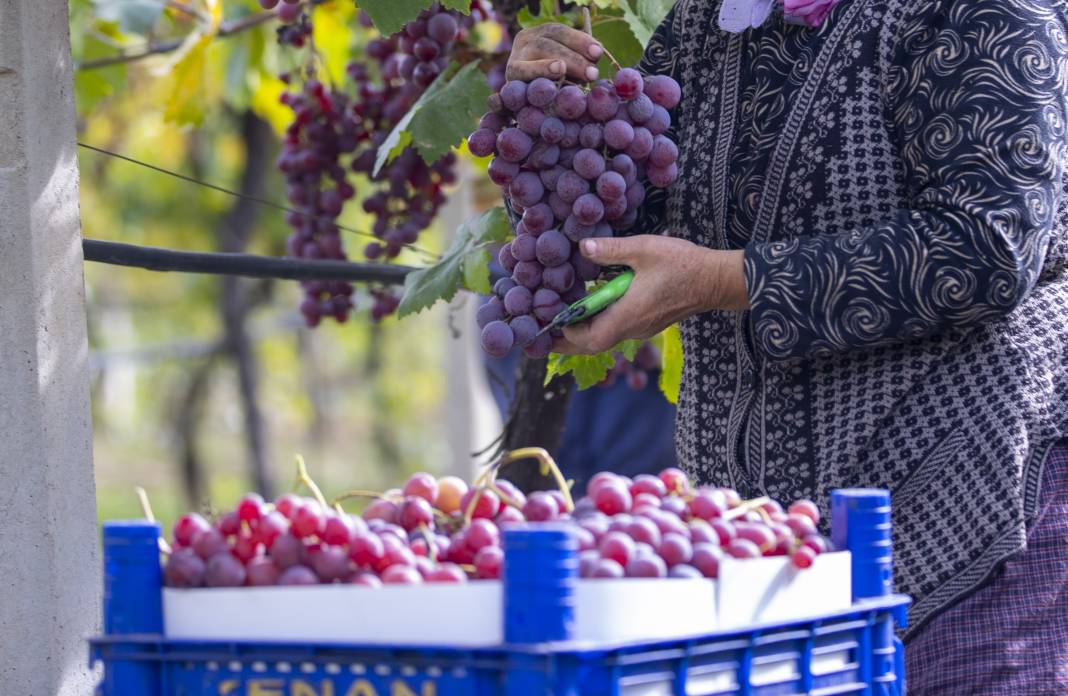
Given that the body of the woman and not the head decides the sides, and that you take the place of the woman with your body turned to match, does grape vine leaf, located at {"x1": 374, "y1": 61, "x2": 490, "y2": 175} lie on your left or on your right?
on your right

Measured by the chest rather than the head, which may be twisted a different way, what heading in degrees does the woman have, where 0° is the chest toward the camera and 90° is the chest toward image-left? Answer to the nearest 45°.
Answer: approximately 45°

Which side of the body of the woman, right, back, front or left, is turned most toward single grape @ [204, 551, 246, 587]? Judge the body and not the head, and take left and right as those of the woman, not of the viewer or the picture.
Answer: front

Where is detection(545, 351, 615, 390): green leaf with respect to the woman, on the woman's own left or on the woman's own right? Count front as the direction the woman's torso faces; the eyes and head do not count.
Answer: on the woman's own right

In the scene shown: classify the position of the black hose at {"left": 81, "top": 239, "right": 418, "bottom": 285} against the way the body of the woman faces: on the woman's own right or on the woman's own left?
on the woman's own right

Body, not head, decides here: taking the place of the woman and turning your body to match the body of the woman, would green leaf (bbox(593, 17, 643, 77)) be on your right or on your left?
on your right

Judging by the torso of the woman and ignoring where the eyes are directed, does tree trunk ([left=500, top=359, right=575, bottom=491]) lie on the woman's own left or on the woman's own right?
on the woman's own right

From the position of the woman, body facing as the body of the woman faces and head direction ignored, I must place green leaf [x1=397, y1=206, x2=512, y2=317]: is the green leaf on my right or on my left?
on my right
